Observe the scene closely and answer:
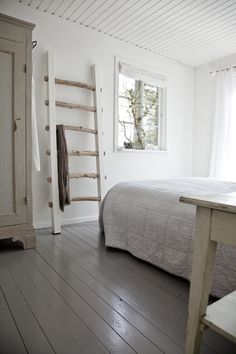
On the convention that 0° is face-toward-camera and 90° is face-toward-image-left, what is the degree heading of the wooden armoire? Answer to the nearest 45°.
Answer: approximately 315°

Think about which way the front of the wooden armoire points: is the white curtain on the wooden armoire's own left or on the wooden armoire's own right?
on the wooden armoire's own left

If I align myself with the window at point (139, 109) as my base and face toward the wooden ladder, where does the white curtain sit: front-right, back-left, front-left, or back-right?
back-left

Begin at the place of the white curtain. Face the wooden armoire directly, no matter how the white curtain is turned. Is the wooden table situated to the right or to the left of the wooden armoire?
left

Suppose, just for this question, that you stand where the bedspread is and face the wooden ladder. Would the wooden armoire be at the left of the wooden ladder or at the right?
left
